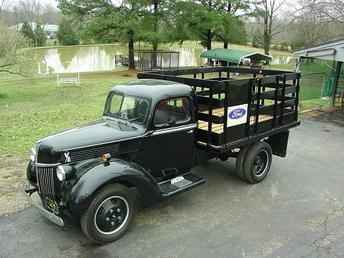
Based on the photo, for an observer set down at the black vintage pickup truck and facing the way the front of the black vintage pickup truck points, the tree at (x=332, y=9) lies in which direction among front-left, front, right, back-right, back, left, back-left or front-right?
back

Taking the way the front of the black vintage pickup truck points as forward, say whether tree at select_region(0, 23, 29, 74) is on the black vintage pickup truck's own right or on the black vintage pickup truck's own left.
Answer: on the black vintage pickup truck's own right

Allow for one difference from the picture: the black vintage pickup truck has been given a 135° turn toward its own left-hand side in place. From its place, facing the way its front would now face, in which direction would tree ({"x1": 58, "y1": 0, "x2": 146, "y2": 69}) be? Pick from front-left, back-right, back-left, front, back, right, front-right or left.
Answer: left

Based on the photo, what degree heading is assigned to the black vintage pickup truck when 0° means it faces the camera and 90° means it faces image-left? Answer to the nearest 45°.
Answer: approximately 45°

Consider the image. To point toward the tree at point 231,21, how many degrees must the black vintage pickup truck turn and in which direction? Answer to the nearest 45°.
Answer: approximately 135° to its right

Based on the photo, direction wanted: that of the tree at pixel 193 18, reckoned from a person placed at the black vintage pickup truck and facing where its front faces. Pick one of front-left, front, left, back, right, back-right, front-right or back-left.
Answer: back-right

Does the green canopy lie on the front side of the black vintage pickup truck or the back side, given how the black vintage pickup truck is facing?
on the back side

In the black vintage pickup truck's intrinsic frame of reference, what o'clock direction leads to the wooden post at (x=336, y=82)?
The wooden post is roughly at 6 o'clock from the black vintage pickup truck.
